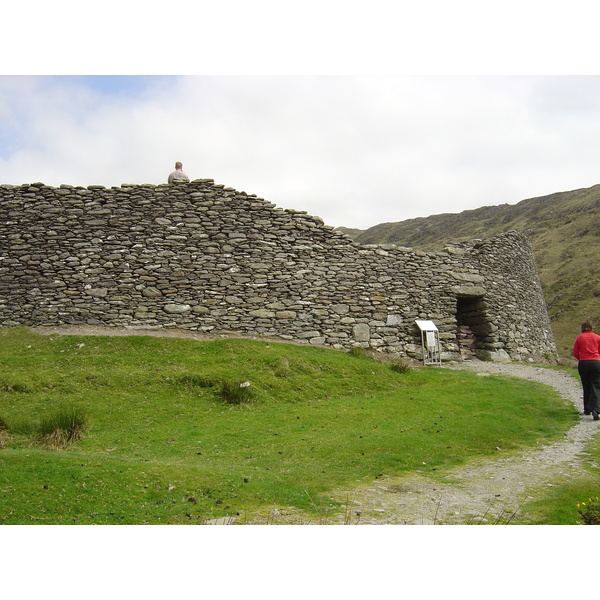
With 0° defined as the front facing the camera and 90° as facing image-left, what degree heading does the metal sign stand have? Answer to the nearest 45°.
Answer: approximately 0°

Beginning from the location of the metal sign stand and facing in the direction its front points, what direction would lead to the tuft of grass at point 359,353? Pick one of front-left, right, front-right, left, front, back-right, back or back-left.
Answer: front-right

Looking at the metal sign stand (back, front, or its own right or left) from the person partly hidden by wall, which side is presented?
right
